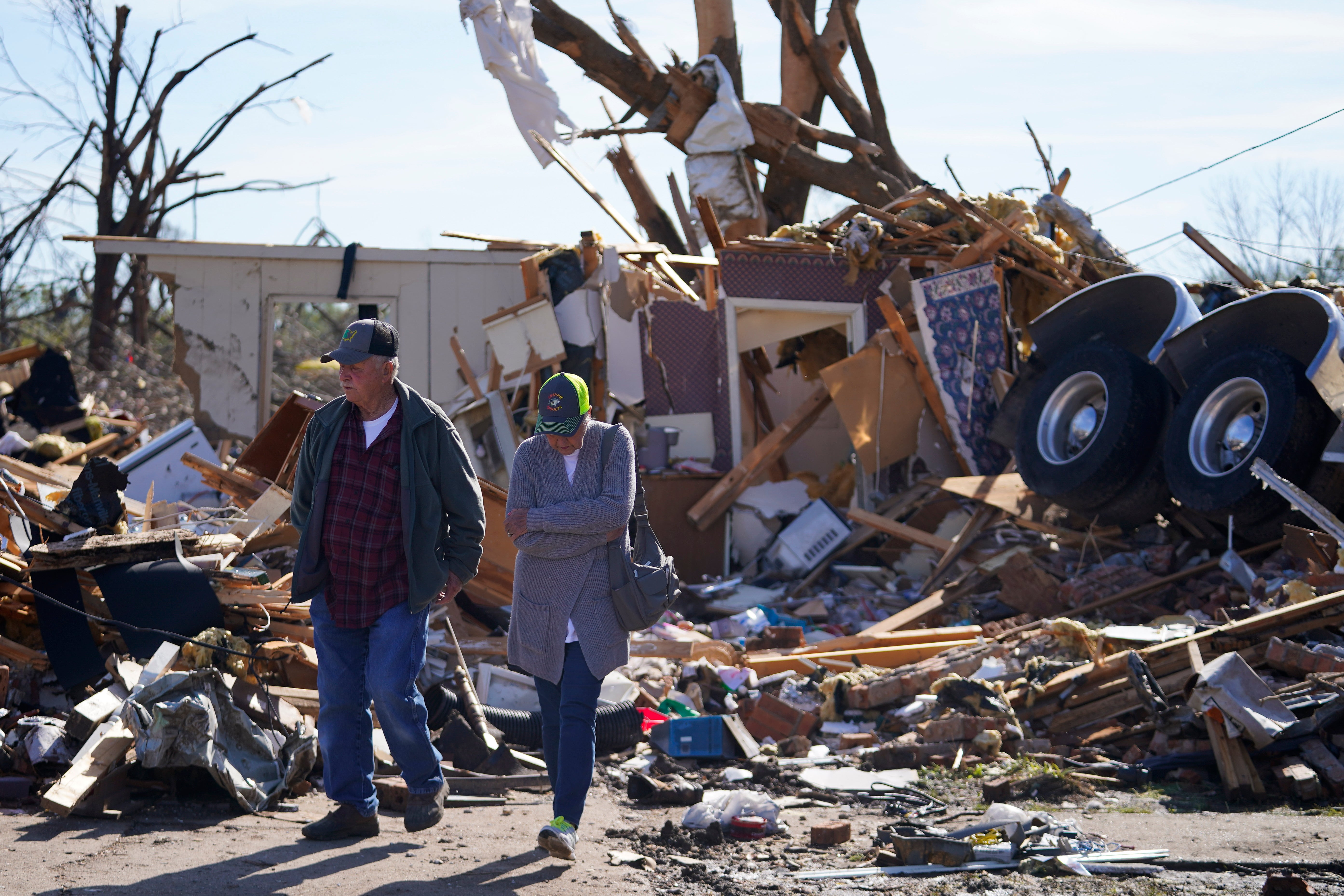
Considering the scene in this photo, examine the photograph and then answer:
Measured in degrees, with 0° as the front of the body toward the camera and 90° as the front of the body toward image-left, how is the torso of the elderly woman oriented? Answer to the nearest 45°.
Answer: approximately 0°

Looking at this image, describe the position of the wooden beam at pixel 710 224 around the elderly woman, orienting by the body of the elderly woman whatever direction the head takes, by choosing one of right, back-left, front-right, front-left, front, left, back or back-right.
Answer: back

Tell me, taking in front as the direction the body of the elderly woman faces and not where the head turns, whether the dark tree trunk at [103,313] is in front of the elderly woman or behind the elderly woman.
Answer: behind

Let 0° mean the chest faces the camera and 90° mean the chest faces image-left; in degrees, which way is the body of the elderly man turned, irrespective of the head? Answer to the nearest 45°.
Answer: approximately 45°

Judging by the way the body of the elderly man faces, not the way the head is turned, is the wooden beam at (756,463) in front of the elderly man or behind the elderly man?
behind

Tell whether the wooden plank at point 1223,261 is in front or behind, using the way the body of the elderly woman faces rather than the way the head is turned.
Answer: behind

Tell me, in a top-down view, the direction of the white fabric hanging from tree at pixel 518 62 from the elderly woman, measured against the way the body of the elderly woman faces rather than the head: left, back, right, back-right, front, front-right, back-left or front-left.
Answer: back

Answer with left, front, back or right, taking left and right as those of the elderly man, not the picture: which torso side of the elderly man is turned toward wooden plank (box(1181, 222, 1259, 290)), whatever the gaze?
back

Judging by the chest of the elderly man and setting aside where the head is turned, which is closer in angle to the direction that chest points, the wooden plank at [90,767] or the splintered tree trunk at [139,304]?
the wooden plank
